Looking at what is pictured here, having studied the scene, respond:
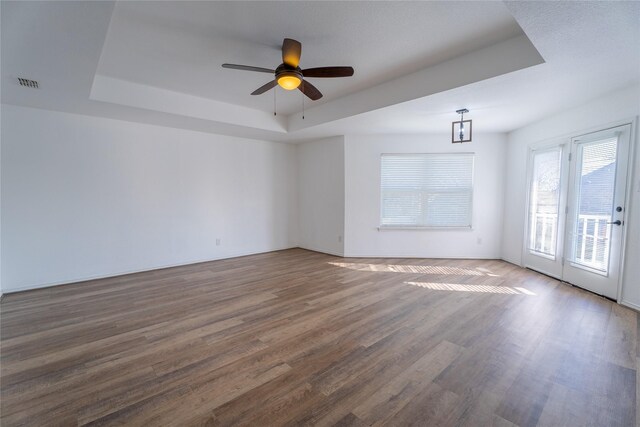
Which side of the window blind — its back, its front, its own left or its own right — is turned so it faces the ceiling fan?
front

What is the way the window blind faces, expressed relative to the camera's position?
facing the viewer

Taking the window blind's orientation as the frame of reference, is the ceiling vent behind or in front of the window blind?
in front

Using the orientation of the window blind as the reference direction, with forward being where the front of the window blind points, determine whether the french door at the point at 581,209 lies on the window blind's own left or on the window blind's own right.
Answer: on the window blind's own left

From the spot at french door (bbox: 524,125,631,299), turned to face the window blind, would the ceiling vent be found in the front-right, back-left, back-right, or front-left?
front-left

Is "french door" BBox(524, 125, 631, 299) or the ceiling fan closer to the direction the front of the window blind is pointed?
the ceiling fan

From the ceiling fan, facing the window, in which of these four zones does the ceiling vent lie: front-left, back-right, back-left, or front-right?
back-left

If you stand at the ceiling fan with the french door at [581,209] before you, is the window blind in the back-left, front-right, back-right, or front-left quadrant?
front-left
